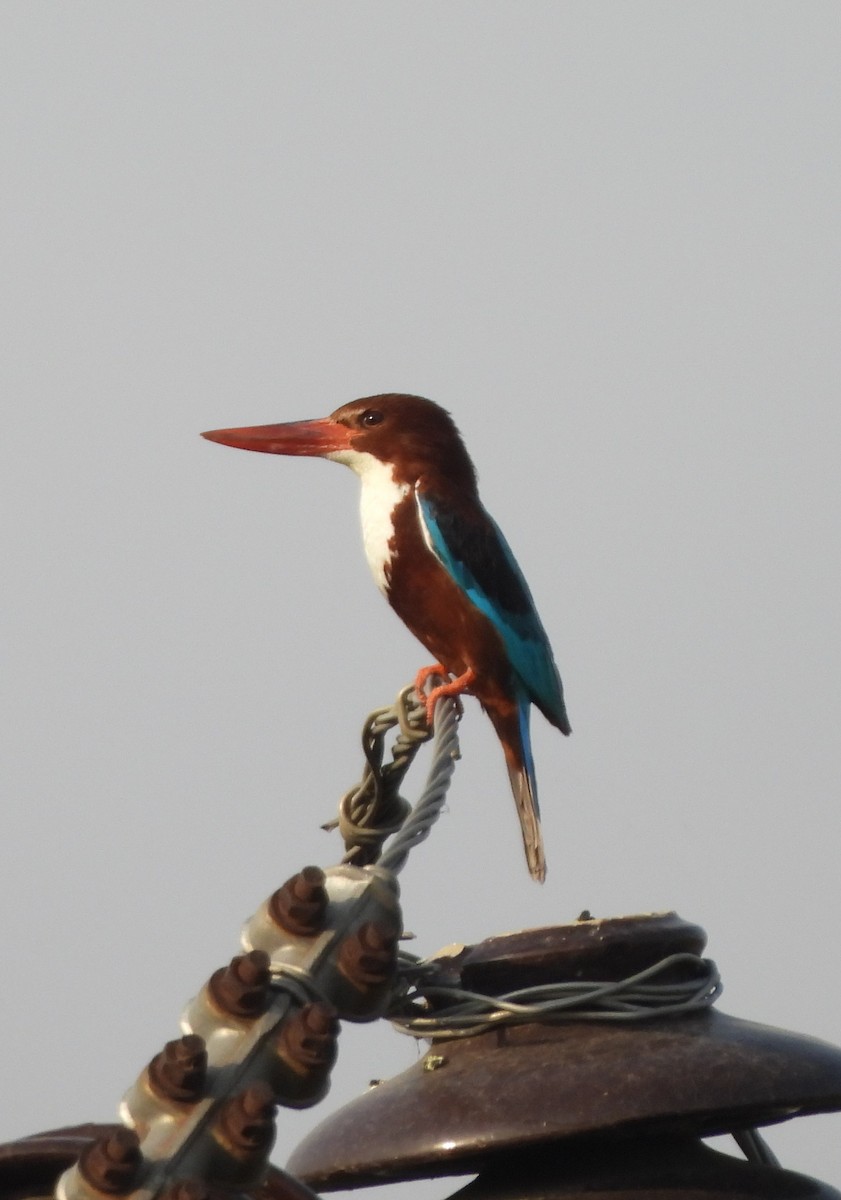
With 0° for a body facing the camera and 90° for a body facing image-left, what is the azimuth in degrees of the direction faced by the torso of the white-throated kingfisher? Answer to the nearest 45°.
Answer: approximately 90°
